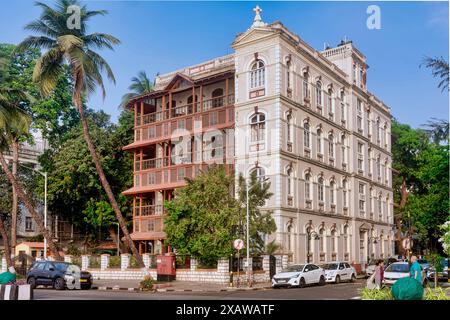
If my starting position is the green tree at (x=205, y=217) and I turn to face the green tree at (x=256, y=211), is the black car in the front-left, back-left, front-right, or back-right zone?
back-right

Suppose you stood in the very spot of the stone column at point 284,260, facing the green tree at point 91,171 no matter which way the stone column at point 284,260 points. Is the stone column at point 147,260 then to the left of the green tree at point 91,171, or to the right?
left

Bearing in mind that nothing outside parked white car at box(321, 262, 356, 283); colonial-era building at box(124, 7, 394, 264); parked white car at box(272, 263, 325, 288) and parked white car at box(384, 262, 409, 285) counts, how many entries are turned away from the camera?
0

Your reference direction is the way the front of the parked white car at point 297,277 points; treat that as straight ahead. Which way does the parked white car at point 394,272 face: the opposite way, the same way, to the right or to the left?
the same way

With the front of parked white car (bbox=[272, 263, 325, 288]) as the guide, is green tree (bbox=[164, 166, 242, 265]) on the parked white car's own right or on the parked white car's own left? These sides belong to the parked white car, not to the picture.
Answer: on the parked white car's own right

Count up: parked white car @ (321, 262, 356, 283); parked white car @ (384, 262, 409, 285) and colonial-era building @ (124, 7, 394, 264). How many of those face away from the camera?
0

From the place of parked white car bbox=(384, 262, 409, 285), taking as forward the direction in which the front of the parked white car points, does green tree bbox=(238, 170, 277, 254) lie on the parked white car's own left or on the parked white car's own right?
on the parked white car's own right

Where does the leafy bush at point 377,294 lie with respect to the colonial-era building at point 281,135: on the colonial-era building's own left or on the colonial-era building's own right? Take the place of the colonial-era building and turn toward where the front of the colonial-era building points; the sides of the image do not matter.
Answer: on the colonial-era building's own left

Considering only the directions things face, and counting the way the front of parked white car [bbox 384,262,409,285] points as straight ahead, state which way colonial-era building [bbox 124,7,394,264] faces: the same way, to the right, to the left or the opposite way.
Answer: the same way

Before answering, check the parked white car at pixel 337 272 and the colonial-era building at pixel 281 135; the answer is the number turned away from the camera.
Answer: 0

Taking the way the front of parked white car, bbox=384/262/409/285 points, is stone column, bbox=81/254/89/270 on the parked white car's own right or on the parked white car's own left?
on the parked white car's own right

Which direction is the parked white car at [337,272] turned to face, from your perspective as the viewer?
facing the viewer and to the left of the viewer

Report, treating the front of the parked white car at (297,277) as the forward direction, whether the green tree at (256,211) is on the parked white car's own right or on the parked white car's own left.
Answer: on the parked white car's own right

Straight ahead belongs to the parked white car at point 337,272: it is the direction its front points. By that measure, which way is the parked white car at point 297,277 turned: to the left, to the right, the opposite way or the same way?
the same way
